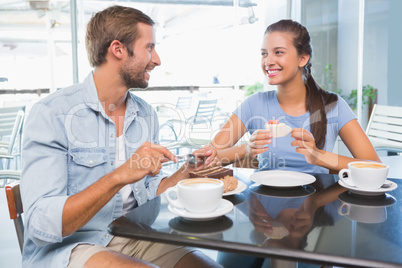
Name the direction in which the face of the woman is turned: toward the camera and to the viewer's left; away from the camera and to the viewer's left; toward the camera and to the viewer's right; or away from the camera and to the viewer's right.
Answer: toward the camera and to the viewer's left

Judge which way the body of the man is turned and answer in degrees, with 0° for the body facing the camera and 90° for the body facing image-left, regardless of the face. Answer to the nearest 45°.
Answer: approximately 315°

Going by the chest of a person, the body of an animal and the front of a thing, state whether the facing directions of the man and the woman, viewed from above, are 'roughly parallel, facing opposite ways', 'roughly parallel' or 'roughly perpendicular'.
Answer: roughly perpendicular

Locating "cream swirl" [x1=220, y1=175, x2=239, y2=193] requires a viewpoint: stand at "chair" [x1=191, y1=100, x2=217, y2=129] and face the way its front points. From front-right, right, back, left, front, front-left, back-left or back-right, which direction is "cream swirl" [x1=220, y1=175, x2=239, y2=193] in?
front-left

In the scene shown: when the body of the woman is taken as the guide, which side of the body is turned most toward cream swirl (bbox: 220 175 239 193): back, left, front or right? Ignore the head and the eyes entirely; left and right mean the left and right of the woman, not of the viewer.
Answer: front

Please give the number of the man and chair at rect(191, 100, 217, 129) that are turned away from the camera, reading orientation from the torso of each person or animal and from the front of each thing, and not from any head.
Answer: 0

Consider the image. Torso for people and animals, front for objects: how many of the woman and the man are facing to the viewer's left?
0

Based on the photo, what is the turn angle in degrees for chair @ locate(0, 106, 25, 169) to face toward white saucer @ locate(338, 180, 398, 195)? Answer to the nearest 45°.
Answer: approximately 45° to its left

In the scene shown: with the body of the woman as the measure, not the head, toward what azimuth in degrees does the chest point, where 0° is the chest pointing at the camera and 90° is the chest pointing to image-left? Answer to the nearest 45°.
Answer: approximately 0°

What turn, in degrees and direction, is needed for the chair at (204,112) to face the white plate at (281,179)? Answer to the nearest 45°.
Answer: approximately 45° to its left
